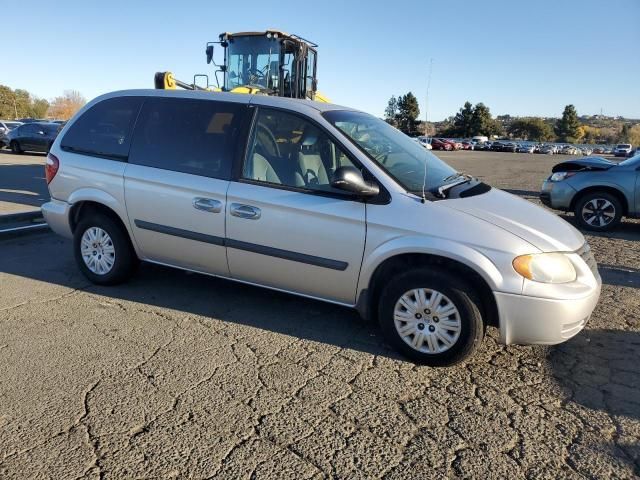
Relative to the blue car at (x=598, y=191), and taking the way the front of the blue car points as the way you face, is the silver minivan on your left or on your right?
on your left

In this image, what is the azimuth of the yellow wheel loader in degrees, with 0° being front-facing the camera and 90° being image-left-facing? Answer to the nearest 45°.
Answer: approximately 45°

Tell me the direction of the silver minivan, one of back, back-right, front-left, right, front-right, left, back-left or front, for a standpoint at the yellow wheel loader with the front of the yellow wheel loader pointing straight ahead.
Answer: front-left

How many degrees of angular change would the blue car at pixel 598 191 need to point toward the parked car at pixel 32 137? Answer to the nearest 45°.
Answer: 0° — it already faces it

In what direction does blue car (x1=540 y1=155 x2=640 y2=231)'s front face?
to the viewer's left

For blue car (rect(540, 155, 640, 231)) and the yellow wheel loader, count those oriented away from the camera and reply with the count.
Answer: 0

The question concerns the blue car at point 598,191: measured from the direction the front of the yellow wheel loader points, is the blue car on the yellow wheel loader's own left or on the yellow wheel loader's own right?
on the yellow wheel loader's own left
